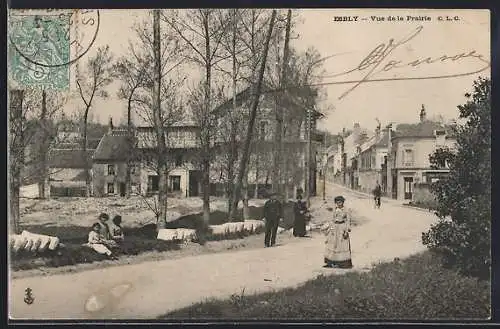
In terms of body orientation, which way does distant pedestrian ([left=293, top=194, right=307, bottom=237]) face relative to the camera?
toward the camera

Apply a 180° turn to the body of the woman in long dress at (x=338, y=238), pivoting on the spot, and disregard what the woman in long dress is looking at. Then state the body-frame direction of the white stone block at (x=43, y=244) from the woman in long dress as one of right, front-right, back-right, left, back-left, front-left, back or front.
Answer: left

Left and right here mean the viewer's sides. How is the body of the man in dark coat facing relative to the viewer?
facing the viewer

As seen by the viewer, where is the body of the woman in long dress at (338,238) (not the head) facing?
toward the camera

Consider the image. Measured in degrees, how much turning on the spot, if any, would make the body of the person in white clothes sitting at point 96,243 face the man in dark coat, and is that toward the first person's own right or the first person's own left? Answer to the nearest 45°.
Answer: approximately 45° to the first person's own left

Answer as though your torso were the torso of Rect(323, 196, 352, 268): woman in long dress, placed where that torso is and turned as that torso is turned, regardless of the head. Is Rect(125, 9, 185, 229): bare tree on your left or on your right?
on your right

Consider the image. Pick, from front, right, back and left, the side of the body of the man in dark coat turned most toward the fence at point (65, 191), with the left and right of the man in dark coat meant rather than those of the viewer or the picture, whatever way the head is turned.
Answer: back

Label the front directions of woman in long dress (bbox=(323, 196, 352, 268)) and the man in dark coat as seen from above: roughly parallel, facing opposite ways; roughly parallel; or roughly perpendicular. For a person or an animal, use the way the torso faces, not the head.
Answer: roughly parallel
